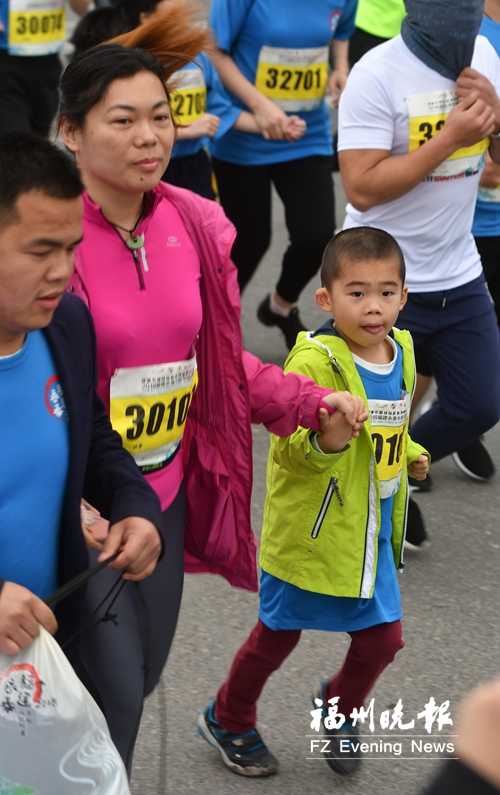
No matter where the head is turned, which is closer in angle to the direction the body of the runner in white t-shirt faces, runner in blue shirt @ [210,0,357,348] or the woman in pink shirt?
the woman in pink shirt

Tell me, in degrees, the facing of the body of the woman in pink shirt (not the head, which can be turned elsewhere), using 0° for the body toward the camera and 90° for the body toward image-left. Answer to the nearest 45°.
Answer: approximately 315°

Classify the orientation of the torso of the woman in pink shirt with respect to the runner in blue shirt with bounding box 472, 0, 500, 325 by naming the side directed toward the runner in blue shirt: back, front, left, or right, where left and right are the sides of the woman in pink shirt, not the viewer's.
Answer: left

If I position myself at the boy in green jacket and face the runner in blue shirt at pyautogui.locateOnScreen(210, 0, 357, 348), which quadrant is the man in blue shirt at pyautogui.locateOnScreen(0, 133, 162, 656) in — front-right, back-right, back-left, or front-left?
back-left

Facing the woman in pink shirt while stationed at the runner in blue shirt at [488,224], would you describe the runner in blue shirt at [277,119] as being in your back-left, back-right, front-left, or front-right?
back-right

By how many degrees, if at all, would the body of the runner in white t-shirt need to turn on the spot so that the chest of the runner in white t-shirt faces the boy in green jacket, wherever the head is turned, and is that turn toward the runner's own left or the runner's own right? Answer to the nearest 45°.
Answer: approximately 45° to the runner's own right

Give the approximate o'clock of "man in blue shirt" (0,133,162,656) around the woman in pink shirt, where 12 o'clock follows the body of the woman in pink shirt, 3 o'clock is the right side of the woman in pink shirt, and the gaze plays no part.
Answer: The man in blue shirt is roughly at 2 o'clock from the woman in pink shirt.

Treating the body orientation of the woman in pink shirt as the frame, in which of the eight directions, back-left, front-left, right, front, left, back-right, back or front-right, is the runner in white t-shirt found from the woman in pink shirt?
left
